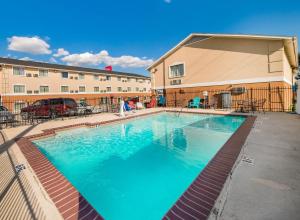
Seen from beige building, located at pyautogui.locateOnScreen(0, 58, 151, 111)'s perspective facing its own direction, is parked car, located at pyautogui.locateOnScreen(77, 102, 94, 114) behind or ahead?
ahead

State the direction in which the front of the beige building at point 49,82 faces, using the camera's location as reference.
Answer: facing the viewer and to the right of the viewer

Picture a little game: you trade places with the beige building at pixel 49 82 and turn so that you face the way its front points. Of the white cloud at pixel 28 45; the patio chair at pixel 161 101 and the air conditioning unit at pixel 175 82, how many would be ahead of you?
2

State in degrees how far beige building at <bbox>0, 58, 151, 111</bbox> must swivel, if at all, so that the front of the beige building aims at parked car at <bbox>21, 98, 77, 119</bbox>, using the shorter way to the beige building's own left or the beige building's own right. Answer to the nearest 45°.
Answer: approximately 45° to the beige building's own right

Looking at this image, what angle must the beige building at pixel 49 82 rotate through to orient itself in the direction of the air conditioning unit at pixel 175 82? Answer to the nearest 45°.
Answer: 0° — it already faces it

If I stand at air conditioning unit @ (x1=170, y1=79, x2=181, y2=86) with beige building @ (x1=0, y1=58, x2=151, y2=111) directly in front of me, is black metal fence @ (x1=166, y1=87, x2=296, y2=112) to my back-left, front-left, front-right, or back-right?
back-left

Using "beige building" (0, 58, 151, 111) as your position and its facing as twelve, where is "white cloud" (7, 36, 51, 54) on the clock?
The white cloud is roughly at 7 o'clock from the beige building.
